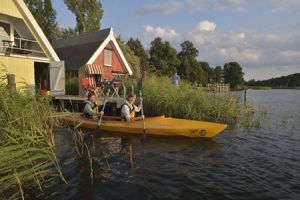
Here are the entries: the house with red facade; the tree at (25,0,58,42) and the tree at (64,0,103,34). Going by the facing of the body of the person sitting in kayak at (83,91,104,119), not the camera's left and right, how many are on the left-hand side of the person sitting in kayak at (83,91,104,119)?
3

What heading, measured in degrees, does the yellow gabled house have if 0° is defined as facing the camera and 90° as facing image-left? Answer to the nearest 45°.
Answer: approximately 315°

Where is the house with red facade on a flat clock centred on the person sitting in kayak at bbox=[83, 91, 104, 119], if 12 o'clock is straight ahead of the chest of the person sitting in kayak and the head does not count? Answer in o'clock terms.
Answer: The house with red facade is roughly at 9 o'clock from the person sitting in kayak.

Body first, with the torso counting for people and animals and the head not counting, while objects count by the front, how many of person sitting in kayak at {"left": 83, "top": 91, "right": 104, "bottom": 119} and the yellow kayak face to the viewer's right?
2

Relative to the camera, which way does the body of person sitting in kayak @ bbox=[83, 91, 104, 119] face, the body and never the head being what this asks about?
to the viewer's right

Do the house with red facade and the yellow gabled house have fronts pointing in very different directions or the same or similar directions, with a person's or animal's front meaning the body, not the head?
same or similar directions

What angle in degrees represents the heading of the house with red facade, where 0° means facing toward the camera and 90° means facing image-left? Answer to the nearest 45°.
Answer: approximately 315°

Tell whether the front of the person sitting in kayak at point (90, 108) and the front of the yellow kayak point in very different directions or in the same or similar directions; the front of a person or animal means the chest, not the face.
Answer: same or similar directions

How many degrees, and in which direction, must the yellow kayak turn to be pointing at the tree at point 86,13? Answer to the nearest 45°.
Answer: approximately 90° to its left

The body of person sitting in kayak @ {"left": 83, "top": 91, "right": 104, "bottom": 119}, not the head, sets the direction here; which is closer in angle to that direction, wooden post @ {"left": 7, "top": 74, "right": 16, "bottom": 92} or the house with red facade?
the house with red facade

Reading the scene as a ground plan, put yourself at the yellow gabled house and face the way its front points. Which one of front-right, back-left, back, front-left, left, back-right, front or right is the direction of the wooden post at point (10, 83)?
front-right

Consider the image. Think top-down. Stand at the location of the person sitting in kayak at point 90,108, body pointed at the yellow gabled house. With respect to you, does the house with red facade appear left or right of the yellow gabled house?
right

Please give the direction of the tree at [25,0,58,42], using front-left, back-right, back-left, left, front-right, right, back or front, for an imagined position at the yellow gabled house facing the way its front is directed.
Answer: back-left

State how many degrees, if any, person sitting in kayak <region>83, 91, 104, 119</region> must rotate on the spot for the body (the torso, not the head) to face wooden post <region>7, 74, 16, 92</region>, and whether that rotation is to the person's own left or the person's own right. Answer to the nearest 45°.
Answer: approximately 135° to the person's own right

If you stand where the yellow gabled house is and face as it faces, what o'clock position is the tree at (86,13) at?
The tree is roughly at 8 o'clock from the yellow gabled house.

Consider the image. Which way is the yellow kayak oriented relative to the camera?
to the viewer's right

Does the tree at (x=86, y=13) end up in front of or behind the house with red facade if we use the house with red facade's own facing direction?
behind
